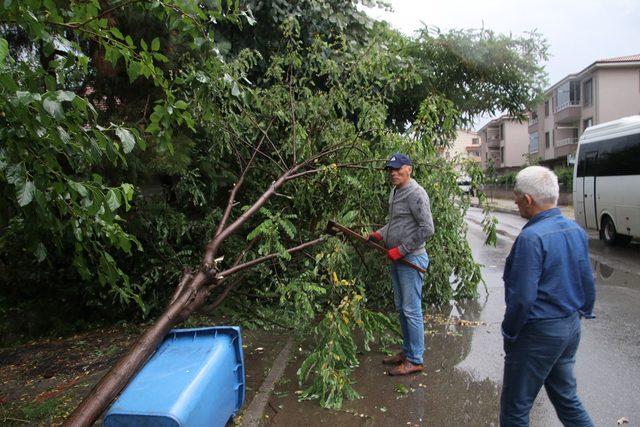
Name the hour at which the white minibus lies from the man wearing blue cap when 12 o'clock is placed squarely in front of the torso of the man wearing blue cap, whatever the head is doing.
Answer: The white minibus is roughly at 4 o'clock from the man wearing blue cap.

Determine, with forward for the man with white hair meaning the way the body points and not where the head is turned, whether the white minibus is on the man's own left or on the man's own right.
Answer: on the man's own right

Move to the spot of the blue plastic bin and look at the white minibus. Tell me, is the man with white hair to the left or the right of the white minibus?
right

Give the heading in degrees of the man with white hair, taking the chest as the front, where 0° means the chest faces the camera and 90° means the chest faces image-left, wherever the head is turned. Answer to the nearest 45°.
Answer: approximately 135°

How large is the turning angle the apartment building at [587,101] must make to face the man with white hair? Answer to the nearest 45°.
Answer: approximately 45° to its left

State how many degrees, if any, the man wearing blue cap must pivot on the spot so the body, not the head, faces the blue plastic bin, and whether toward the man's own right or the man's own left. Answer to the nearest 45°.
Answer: approximately 45° to the man's own left

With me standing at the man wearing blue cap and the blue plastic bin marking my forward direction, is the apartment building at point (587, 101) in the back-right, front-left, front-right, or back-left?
back-right

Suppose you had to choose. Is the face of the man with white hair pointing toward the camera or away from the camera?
away from the camera

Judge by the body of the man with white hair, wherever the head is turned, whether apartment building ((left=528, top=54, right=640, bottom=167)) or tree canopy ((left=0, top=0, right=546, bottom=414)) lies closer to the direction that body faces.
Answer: the tree canopy

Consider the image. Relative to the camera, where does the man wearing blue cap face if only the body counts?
to the viewer's left
